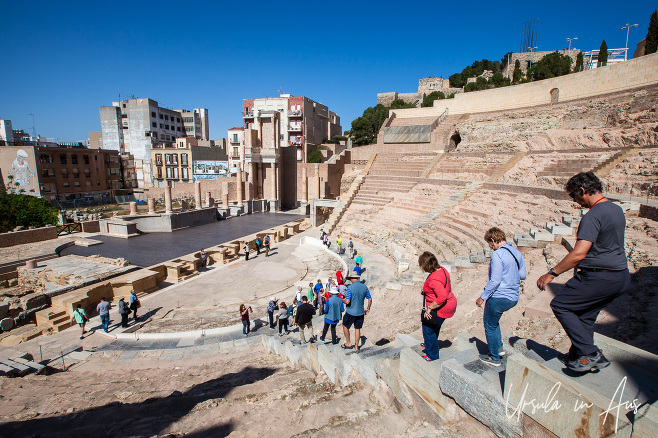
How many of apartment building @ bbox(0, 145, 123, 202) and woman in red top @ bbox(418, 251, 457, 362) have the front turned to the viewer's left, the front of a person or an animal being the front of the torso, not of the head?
1

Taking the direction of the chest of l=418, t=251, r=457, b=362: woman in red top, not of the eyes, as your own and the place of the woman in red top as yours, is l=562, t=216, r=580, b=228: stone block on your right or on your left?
on your right

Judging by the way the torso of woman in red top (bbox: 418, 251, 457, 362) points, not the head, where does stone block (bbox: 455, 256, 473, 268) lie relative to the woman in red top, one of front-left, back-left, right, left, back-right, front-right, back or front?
right

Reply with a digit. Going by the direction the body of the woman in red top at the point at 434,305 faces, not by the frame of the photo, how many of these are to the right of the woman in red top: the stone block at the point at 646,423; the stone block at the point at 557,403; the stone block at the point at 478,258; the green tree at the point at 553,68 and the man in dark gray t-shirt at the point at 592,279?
2

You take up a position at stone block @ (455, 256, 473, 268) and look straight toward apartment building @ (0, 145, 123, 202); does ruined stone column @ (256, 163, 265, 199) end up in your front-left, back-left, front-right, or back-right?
front-right

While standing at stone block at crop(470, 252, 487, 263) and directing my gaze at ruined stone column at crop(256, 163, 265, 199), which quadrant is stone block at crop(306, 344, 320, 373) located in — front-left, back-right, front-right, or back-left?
back-left

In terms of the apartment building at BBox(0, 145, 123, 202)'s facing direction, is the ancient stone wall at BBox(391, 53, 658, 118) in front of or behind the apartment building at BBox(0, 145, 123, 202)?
in front

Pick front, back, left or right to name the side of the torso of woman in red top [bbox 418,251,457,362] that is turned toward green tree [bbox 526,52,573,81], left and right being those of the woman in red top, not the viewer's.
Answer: right

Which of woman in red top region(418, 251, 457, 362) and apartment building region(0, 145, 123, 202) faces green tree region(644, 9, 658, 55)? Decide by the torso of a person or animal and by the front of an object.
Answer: the apartment building

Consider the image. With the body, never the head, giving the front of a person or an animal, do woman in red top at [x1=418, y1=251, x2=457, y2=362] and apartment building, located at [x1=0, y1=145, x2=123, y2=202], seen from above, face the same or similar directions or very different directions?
very different directions

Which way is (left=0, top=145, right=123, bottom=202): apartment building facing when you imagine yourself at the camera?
facing the viewer and to the right of the viewer

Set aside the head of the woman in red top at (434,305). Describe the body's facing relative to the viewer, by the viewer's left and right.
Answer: facing to the left of the viewer
